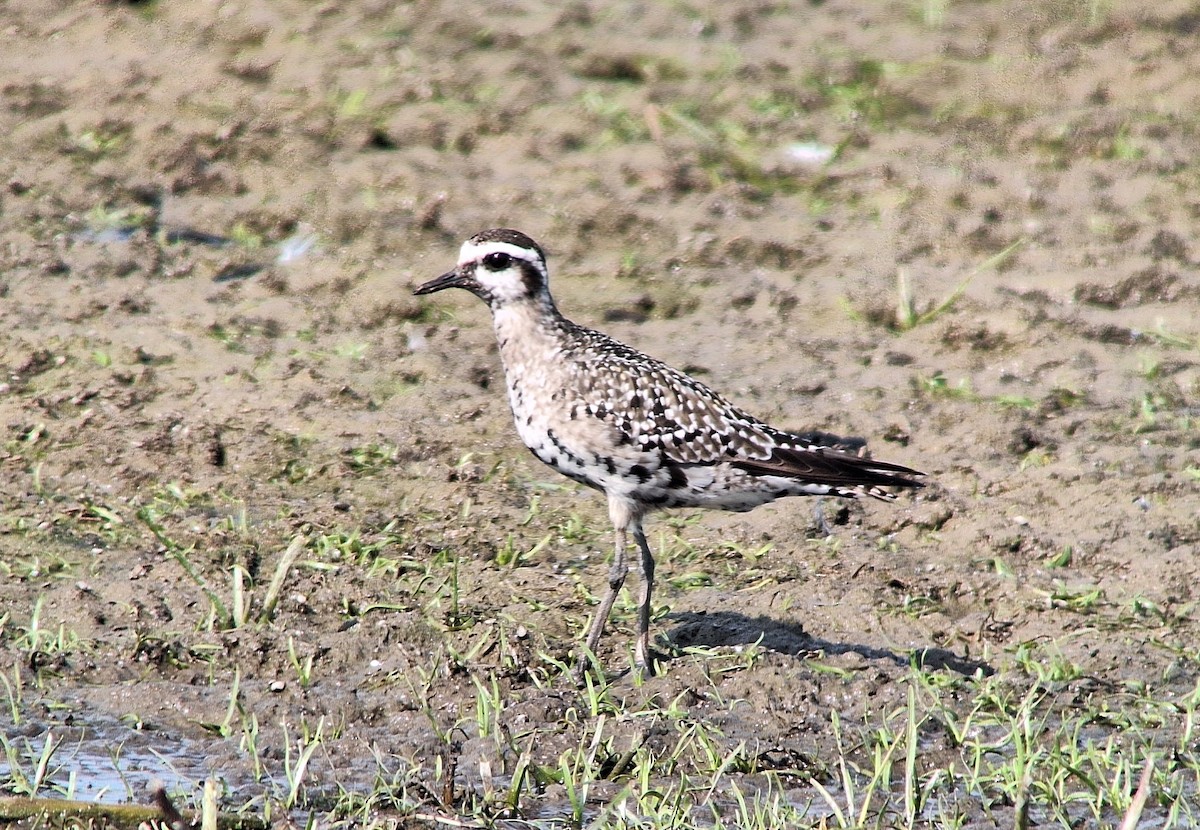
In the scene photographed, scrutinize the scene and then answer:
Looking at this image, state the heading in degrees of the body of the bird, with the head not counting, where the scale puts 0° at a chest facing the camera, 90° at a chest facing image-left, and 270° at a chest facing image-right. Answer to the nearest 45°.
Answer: approximately 90°
